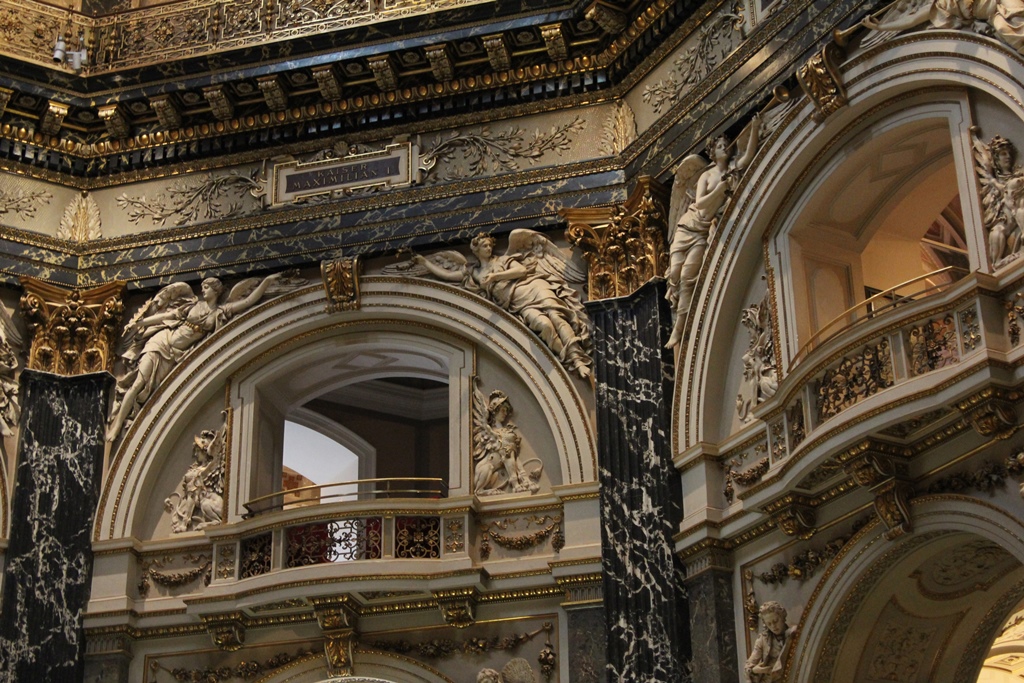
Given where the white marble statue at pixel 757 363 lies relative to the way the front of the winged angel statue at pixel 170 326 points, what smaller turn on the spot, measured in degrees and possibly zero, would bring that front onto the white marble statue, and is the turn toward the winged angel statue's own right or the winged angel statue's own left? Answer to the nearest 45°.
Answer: approximately 45° to the winged angel statue's own left

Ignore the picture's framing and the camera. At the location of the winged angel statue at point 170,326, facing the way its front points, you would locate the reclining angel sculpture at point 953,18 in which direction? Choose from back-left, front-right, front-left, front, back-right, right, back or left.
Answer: front-left

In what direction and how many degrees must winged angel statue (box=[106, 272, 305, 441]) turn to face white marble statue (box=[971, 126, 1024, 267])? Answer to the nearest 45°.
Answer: approximately 45° to its left

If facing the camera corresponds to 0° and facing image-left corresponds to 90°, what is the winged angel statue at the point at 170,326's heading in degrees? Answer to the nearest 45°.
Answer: approximately 0°

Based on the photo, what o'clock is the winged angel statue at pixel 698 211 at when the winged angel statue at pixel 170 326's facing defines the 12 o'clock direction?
the winged angel statue at pixel 698 211 is roughly at 10 o'clock from the winged angel statue at pixel 170 326.

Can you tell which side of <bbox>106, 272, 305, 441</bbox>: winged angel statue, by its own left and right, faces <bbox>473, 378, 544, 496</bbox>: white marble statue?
left
